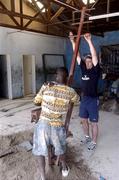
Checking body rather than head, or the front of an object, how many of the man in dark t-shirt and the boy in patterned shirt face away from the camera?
1

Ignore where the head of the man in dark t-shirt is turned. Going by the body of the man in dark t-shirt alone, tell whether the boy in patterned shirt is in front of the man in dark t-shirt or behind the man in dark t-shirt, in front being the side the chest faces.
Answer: in front

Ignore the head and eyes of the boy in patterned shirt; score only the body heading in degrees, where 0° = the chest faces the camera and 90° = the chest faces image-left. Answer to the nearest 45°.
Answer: approximately 180°

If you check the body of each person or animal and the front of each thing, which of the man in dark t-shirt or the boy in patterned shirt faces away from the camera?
the boy in patterned shirt

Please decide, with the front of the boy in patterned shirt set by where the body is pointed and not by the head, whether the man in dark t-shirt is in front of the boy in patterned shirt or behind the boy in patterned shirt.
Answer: in front

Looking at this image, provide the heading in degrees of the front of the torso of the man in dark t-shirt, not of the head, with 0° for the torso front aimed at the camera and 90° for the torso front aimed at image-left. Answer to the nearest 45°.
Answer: approximately 45°
